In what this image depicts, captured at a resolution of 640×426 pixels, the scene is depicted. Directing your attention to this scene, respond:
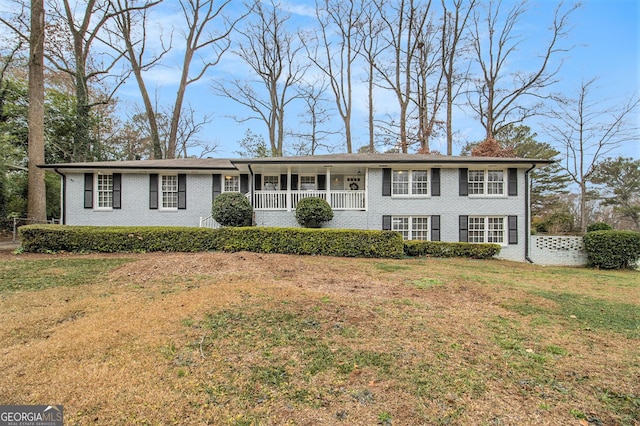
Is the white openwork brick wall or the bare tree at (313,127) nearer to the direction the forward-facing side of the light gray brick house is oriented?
the white openwork brick wall

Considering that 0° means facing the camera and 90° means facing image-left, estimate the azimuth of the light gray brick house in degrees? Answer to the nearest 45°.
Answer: approximately 0°

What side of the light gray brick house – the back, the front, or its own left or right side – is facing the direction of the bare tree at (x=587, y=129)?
left

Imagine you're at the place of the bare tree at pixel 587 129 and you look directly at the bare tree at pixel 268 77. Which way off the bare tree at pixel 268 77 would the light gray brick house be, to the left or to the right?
left

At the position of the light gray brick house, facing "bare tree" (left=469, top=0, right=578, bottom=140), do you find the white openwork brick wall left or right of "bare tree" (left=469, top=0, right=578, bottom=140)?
right

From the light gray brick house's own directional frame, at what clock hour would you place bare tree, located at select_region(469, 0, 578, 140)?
The bare tree is roughly at 8 o'clock from the light gray brick house.

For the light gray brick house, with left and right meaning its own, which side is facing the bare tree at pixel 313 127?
back

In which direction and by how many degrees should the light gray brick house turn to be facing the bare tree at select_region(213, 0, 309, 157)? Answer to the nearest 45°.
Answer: approximately 135° to its right

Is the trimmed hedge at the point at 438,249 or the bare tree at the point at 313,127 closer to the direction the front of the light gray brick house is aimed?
the trimmed hedge
